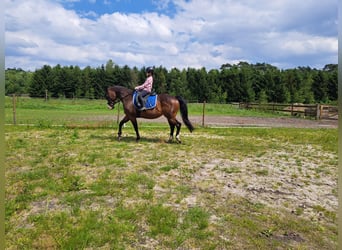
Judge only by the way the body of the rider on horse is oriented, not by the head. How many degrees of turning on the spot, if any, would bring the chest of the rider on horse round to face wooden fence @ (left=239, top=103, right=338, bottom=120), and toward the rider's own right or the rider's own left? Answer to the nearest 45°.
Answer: approximately 135° to the rider's own right

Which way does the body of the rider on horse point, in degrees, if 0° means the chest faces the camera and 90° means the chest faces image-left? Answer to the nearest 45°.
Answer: approximately 90°
